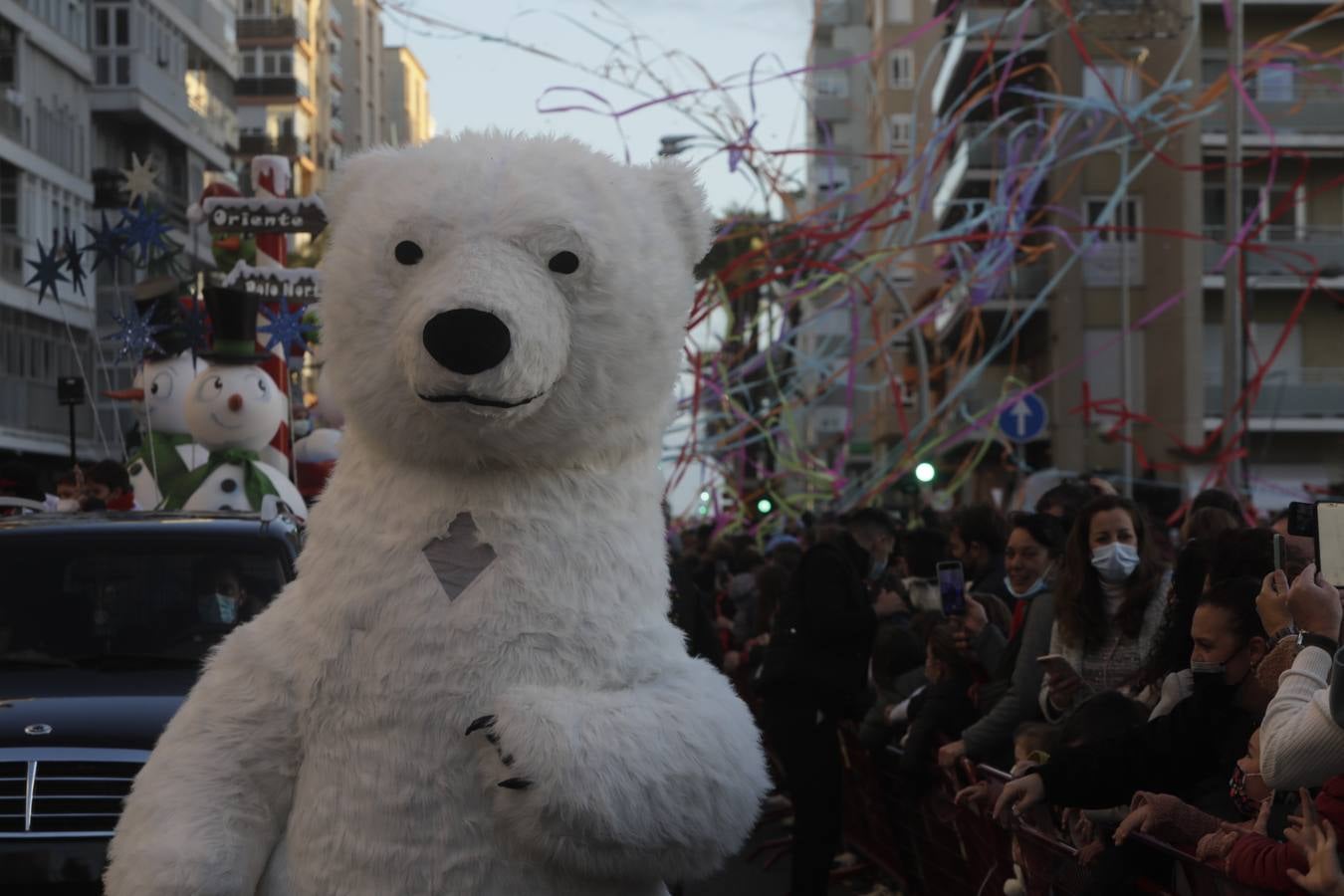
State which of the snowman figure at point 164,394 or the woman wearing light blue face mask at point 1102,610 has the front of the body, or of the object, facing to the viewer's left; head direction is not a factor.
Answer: the snowman figure

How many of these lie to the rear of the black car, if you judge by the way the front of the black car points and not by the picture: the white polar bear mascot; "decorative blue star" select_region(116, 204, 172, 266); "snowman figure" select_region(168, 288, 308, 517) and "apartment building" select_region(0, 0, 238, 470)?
3

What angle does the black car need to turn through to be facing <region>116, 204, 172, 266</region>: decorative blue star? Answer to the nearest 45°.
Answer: approximately 180°

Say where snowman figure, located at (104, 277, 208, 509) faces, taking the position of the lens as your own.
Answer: facing to the left of the viewer

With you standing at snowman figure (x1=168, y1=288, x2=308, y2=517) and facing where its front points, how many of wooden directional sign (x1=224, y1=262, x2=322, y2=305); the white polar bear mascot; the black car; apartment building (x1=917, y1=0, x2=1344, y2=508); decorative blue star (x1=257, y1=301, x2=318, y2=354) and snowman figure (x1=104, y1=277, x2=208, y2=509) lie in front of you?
2

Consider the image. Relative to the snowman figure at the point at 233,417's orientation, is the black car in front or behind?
in front

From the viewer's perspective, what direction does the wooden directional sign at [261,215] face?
toward the camera

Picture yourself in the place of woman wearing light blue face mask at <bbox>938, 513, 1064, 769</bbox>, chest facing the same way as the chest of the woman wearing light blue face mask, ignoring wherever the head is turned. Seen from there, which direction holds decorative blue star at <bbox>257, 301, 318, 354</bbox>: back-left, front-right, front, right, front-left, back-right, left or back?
right

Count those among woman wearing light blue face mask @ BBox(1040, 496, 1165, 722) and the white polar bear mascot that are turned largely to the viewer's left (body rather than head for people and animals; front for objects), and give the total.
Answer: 0

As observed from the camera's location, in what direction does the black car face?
facing the viewer

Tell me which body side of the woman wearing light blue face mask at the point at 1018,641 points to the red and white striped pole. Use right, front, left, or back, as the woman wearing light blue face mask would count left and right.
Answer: right

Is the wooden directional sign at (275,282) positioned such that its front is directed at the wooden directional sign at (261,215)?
no

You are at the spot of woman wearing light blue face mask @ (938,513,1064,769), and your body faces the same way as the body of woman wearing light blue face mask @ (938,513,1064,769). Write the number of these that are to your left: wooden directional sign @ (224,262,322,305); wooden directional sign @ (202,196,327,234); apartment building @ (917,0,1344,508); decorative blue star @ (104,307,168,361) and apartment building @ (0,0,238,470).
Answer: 0

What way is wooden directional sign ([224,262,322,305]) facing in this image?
toward the camera

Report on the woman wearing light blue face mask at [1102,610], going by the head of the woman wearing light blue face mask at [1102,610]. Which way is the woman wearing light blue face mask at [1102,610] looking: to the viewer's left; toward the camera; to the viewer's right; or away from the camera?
toward the camera

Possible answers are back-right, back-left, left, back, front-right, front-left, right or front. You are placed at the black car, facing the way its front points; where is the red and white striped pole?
back

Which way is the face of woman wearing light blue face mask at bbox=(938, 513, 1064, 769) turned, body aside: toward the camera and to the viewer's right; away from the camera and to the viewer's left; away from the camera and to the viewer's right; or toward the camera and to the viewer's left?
toward the camera and to the viewer's left

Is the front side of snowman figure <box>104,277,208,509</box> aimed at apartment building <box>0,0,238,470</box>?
no

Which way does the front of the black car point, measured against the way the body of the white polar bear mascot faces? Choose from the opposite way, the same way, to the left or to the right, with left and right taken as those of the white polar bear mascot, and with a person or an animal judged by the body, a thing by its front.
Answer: the same way

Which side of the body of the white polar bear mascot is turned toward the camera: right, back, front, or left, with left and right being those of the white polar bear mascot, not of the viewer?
front
